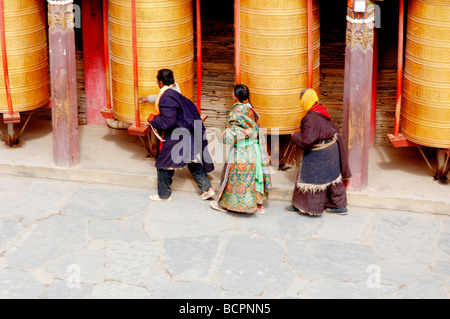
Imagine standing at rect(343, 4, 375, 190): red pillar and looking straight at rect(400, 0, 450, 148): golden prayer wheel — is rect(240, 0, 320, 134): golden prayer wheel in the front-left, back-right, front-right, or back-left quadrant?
back-left

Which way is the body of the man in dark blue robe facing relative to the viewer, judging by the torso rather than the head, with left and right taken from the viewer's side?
facing to the left of the viewer

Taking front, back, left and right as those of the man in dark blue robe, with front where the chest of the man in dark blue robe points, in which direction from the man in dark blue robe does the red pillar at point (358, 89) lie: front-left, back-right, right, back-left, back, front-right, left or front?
back

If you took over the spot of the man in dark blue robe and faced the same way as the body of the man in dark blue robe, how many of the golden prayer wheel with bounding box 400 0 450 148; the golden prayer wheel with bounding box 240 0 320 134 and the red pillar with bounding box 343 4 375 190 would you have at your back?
3

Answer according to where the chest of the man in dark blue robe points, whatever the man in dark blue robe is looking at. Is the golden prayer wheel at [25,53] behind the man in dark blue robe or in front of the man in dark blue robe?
in front

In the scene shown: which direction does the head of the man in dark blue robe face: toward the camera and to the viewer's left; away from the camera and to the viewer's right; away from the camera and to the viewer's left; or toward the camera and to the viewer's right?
away from the camera and to the viewer's left

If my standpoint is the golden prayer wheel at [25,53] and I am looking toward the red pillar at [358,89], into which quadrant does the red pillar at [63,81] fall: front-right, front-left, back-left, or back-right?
front-right

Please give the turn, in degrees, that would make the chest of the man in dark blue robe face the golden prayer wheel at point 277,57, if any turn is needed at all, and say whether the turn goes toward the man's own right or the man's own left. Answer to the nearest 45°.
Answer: approximately 180°

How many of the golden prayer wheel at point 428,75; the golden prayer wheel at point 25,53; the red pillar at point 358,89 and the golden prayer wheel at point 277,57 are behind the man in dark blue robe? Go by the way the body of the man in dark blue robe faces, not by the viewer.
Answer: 3

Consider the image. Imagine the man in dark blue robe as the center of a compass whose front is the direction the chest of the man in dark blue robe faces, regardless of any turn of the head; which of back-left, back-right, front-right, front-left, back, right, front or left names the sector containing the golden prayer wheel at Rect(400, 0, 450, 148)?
back

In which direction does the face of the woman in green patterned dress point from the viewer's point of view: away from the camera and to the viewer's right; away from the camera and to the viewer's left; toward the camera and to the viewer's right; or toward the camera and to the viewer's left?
away from the camera and to the viewer's left

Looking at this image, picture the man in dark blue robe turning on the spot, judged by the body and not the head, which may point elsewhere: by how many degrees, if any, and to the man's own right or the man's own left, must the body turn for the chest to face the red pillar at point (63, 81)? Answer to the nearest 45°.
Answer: approximately 45° to the man's own right

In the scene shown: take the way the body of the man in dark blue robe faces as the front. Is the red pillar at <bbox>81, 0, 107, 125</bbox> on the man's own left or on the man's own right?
on the man's own right
